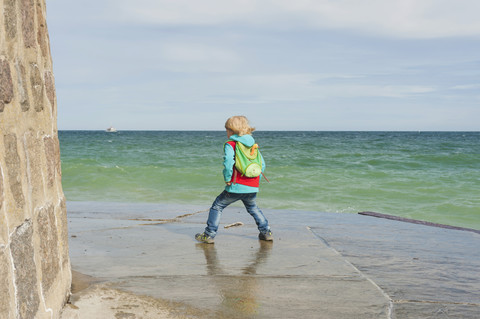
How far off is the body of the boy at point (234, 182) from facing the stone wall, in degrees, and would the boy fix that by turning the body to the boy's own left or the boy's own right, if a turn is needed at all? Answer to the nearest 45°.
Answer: approximately 135° to the boy's own left

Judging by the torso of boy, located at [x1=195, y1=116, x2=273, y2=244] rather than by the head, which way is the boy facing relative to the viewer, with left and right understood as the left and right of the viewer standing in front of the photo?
facing away from the viewer and to the left of the viewer
